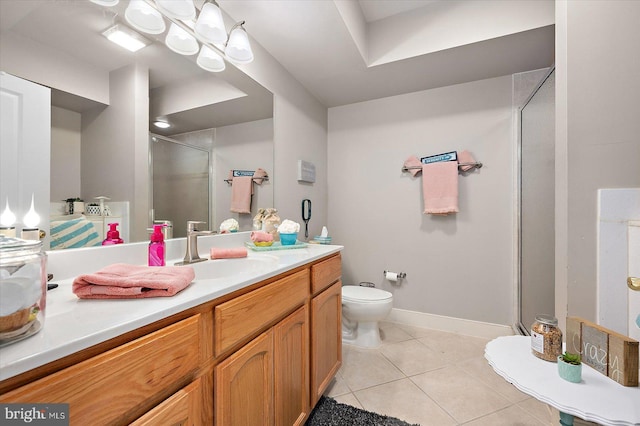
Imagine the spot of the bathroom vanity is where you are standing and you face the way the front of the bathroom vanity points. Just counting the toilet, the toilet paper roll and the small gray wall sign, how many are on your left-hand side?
3

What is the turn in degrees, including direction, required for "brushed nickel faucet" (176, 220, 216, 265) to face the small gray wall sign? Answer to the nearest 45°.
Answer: approximately 90° to its left

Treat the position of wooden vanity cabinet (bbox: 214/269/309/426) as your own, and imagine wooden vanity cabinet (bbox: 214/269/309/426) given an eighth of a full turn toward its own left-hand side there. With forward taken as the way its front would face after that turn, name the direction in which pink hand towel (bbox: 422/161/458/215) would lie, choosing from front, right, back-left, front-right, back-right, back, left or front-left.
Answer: front-left

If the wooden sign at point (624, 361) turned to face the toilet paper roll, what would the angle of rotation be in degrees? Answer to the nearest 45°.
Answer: approximately 90° to its right

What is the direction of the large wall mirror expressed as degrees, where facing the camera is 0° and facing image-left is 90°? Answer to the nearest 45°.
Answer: approximately 315°

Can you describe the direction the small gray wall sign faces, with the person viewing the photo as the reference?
facing the viewer and to the right of the viewer

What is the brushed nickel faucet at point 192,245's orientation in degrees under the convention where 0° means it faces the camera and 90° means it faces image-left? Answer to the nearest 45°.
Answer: approximately 315°

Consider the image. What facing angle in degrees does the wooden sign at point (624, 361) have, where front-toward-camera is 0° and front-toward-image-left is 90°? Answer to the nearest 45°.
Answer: approximately 45°

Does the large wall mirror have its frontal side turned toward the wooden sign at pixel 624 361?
yes

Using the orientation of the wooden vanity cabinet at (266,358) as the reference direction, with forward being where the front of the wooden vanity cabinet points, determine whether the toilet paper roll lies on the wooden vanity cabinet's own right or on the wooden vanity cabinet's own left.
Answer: on the wooden vanity cabinet's own left

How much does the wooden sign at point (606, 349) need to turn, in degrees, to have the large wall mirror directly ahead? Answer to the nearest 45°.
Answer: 0° — it already faces it

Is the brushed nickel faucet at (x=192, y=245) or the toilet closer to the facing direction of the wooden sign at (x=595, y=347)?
the brushed nickel faucet
